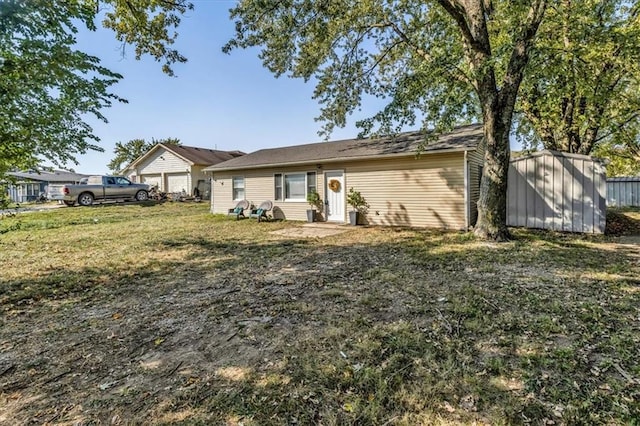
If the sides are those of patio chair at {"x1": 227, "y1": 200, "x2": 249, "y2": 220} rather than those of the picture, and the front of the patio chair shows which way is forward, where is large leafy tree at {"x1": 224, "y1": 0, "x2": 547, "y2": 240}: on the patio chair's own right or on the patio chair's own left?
on the patio chair's own left

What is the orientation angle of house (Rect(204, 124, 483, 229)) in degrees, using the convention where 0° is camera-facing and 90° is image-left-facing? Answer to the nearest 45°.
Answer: approximately 45°

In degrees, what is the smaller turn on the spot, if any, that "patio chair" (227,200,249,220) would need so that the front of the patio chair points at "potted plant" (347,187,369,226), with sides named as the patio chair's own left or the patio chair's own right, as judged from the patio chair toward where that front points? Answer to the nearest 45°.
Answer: approximately 90° to the patio chair's own left

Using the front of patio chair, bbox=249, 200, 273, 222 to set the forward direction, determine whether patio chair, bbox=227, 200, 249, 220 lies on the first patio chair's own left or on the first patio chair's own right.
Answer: on the first patio chair's own right

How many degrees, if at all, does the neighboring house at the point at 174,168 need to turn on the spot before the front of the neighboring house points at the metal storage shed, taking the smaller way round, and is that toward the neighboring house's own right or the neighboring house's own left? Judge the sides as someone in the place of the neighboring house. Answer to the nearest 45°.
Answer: approximately 90° to the neighboring house's own left

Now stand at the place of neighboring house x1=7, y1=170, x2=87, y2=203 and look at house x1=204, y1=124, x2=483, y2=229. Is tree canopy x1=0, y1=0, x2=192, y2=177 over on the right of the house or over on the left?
right

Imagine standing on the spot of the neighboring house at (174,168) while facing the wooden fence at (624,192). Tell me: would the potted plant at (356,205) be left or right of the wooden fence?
right

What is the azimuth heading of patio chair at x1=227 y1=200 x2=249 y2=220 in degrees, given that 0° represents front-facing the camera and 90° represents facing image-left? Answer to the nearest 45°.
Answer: approximately 45°
